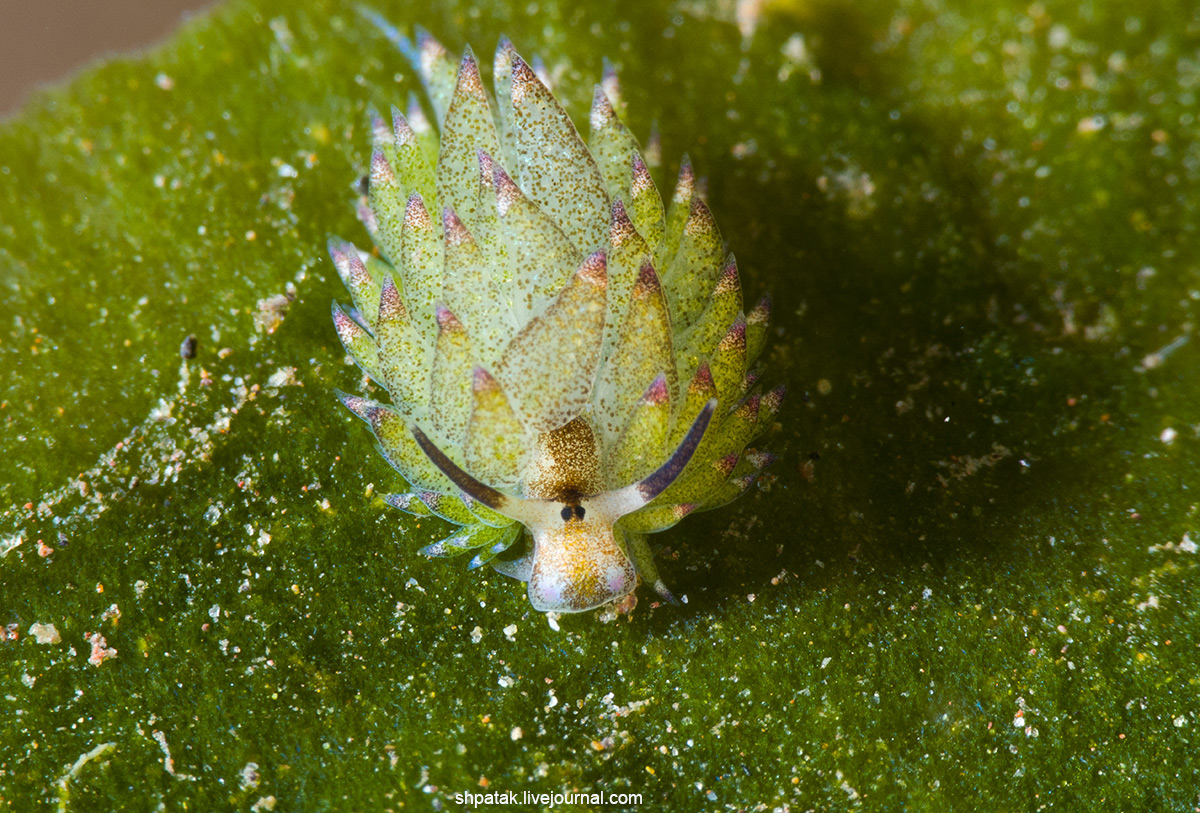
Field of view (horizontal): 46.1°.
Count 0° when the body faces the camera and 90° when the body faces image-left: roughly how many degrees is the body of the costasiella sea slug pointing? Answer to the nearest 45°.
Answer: approximately 0°

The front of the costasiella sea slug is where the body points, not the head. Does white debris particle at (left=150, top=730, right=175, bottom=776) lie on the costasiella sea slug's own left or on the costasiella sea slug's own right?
on the costasiella sea slug's own right

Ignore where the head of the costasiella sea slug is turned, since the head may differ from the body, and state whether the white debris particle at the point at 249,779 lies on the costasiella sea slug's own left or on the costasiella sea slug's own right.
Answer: on the costasiella sea slug's own right

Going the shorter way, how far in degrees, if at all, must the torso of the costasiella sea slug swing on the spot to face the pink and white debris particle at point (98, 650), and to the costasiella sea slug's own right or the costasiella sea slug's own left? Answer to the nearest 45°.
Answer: approximately 90° to the costasiella sea slug's own right

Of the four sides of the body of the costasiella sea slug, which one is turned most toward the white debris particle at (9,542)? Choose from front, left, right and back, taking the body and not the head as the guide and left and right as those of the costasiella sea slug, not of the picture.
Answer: right
